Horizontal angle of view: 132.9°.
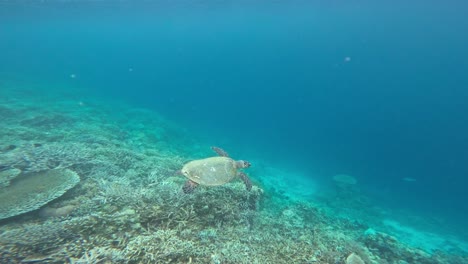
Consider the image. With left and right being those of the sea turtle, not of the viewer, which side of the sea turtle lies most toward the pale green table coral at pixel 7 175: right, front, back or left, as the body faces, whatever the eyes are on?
back

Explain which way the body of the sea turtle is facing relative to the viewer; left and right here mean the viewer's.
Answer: facing to the right of the viewer
